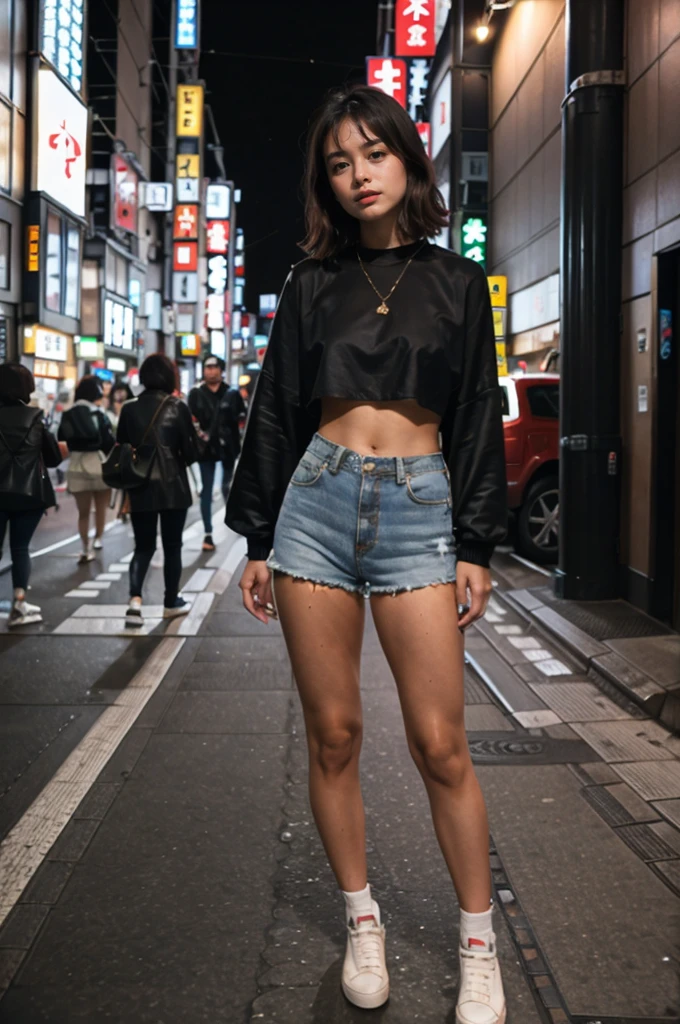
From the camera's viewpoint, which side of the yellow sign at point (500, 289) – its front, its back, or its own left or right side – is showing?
front

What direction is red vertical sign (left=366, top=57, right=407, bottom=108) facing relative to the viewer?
toward the camera

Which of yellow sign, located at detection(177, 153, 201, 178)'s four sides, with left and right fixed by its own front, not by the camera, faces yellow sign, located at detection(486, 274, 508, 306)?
front

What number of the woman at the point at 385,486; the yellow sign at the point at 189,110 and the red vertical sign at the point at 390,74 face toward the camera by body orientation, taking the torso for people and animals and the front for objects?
3

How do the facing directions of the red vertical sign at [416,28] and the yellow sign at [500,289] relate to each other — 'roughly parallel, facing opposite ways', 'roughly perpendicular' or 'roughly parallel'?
roughly parallel

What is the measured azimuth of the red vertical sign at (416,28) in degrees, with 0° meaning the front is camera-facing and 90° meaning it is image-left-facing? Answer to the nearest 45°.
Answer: approximately 0°

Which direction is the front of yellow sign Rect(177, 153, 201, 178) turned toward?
toward the camera

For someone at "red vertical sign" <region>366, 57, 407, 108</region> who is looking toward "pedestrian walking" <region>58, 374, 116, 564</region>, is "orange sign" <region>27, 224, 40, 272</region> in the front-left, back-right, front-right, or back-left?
front-right

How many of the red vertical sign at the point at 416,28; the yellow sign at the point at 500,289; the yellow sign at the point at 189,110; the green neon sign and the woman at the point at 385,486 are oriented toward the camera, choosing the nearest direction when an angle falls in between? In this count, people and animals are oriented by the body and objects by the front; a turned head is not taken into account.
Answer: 5

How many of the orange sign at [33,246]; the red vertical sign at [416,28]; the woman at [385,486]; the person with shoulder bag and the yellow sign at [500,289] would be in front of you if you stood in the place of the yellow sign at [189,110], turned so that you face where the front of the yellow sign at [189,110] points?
5

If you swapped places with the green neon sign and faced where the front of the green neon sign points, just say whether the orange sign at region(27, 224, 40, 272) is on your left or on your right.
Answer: on your right

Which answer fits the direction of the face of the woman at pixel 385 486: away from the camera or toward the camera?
toward the camera

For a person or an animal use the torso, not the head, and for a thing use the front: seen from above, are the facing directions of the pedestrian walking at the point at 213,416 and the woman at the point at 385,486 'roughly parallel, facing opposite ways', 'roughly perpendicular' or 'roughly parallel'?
roughly parallel

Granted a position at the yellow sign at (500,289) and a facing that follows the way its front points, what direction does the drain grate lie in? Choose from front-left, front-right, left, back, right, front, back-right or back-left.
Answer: front

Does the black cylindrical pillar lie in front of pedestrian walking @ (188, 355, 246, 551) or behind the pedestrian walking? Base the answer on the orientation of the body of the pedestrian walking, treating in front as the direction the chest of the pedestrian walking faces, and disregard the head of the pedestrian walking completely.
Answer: in front

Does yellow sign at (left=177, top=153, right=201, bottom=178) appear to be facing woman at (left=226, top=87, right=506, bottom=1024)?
yes
